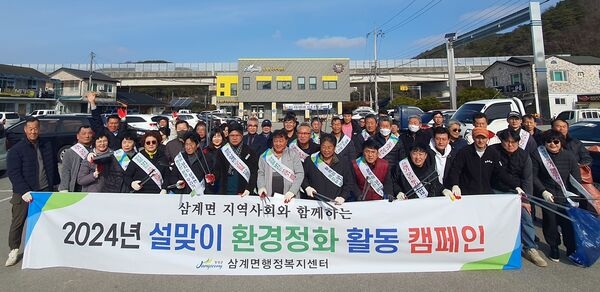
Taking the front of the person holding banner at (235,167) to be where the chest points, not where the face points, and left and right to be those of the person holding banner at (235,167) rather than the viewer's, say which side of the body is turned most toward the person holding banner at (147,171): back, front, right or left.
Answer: right

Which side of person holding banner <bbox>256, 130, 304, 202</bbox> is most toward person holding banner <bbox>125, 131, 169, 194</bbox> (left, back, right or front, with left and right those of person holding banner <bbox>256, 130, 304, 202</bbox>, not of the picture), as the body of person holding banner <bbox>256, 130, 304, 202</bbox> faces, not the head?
right

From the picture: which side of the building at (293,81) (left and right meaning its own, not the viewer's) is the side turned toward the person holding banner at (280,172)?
front

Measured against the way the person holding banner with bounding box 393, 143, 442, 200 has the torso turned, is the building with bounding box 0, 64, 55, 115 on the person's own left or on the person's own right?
on the person's own right
